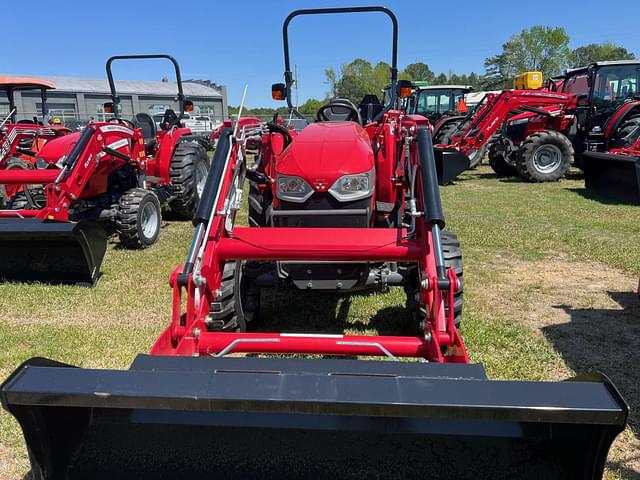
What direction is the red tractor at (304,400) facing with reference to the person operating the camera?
facing the viewer

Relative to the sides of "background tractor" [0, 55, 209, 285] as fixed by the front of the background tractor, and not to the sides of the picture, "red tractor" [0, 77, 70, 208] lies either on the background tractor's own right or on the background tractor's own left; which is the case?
on the background tractor's own right

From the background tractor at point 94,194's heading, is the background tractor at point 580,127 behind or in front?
behind

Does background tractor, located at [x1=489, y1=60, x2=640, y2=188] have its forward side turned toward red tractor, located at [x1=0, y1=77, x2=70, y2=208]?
yes

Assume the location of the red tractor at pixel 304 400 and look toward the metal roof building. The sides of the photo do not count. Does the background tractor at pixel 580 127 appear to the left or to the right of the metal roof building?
right

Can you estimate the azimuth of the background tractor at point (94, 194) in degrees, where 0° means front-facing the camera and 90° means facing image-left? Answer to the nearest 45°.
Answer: approximately 45°

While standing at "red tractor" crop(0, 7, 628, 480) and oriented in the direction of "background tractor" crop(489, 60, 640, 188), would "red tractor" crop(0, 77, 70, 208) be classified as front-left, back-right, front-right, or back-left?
front-left

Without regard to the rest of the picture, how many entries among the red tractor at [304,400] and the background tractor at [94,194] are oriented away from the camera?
0

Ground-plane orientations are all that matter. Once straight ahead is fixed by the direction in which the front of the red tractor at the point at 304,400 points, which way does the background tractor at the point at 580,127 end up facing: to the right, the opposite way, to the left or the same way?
to the right

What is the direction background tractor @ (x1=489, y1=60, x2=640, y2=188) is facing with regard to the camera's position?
facing the viewer and to the left of the viewer

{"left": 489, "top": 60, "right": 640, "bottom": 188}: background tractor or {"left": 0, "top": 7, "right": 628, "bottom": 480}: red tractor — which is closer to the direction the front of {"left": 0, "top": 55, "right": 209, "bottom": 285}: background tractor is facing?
the red tractor

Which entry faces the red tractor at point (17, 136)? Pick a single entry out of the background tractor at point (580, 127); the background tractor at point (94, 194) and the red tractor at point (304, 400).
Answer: the background tractor at point (580, 127)

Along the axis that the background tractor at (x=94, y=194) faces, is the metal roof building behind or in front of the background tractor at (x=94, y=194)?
behind

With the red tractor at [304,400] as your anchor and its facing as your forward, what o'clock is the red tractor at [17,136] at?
the red tractor at [17,136] is roughly at 5 o'clock from the red tractor at [304,400].

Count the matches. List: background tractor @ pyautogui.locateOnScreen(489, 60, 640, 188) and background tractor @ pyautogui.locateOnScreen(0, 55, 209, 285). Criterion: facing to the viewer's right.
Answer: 0
